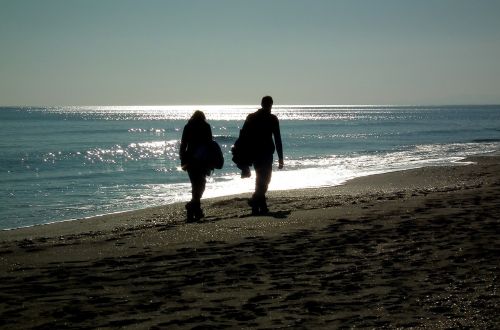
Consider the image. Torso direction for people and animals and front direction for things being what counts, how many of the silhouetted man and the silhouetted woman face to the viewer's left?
0

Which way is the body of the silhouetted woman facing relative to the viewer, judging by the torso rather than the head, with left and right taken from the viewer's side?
facing away from the viewer and to the right of the viewer

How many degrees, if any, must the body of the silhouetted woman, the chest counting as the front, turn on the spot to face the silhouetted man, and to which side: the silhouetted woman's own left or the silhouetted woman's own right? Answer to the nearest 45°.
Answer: approximately 45° to the silhouetted woman's own right

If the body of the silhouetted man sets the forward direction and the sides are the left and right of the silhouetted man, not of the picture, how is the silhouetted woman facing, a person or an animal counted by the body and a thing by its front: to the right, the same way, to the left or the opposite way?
the same way

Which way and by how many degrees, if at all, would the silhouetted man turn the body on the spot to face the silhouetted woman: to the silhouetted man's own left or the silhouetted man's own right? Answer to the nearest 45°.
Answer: approximately 135° to the silhouetted man's own left

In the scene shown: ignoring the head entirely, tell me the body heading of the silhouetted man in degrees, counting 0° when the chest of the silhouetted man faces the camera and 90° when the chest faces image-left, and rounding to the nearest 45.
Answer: approximately 225°
